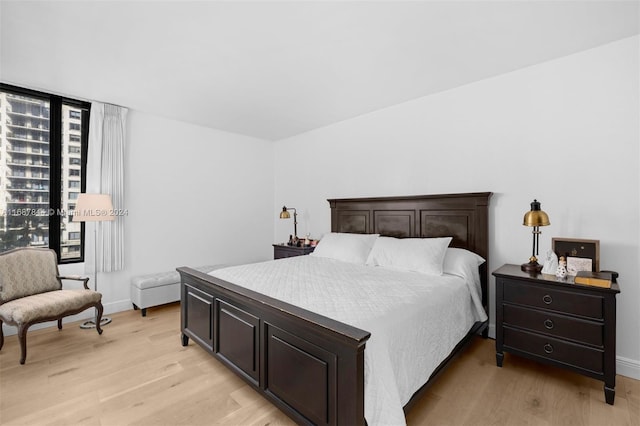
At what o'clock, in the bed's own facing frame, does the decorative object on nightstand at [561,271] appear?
The decorative object on nightstand is roughly at 7 o'clock from the bed.

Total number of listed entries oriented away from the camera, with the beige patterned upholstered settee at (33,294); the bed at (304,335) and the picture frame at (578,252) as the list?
0

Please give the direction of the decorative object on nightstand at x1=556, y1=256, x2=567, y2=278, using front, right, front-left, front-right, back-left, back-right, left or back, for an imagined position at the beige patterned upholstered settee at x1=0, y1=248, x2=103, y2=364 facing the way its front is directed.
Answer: front

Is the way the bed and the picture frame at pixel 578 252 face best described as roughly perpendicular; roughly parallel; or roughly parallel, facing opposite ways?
roughly parallel

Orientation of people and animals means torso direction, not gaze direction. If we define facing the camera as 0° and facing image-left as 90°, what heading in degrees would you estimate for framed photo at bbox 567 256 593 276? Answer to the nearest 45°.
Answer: approximately 0°

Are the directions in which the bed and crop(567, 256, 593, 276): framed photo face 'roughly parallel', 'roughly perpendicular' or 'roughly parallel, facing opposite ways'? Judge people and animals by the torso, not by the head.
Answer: roughly parallel

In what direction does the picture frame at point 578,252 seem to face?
toward the camera

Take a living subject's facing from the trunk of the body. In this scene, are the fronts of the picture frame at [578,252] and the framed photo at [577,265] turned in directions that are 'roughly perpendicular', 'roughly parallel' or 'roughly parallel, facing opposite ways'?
roughly parallel

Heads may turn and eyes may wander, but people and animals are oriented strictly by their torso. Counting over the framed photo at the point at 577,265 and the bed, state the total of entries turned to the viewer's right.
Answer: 0

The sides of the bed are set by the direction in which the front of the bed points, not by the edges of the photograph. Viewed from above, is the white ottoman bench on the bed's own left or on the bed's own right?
on the bed's own right

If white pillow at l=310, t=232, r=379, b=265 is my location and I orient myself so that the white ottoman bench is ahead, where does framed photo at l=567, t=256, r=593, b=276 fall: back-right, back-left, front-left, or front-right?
back-left

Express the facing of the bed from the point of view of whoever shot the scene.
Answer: facing the viewer and to the left of the viewer

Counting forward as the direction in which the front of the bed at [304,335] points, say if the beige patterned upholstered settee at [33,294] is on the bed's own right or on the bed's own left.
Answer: on the bed's own right

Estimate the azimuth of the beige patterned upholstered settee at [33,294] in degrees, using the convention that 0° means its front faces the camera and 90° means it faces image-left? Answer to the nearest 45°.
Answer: approximately 315°
